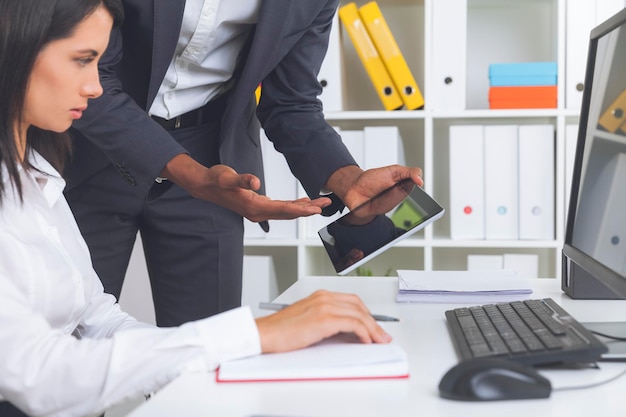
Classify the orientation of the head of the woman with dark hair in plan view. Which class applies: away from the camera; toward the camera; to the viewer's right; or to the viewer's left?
to the viewer's right

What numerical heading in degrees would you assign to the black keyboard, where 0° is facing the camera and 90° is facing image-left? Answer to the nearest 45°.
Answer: approximately 90°

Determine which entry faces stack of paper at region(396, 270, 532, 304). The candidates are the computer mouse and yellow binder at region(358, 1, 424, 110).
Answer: the yellow binder

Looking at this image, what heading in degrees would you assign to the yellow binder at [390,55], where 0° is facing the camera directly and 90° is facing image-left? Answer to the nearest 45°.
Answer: approximately 0°
